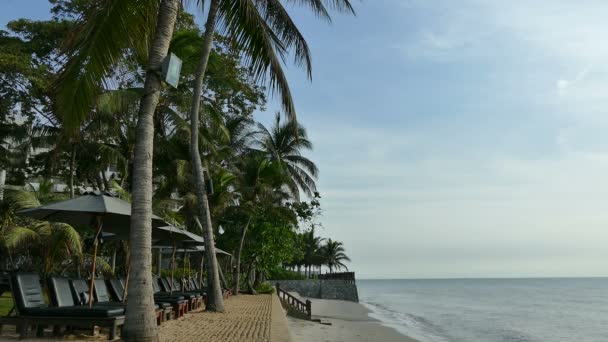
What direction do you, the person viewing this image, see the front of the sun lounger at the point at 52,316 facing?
facing to the right of the viewer

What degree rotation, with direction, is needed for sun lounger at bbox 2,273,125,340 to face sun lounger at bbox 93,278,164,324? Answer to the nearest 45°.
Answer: approximately 90° to its left

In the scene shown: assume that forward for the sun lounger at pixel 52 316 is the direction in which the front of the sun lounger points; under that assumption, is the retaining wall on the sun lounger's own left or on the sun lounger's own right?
on the sun lounger's own left

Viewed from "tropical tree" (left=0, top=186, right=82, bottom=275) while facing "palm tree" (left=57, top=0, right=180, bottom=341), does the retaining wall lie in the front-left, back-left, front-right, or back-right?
back-left

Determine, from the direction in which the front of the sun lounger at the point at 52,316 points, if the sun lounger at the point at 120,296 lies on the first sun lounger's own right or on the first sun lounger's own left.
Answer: on the first sun lounger's own left

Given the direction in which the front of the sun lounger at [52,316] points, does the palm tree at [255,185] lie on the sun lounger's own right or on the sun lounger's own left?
on the sun lounger's own left

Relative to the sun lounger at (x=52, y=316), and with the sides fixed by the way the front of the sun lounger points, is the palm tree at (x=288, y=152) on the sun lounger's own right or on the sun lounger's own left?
on the sun lounger's own left

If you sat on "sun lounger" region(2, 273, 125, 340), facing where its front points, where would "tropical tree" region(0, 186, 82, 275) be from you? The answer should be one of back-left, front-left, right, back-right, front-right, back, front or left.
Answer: left
